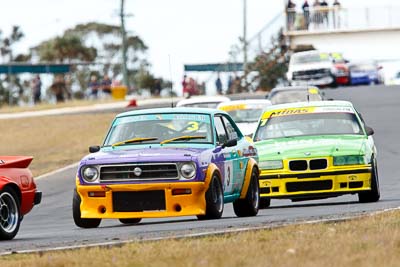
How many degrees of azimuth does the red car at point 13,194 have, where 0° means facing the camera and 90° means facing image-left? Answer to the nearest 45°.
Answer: approximately 45°

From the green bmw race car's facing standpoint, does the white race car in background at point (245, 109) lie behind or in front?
behind

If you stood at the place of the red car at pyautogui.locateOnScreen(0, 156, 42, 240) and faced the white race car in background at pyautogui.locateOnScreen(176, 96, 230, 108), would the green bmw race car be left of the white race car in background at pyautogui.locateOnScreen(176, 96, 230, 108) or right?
right

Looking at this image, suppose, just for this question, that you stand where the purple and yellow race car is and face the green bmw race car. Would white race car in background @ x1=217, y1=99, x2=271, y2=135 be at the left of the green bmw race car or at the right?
left

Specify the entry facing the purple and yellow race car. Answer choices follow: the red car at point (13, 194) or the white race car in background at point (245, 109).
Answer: the white race car in background

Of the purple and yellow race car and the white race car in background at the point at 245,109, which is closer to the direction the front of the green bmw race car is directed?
the purple and yellow race car

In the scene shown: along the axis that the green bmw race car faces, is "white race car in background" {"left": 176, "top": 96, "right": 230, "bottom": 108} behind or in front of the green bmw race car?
behind

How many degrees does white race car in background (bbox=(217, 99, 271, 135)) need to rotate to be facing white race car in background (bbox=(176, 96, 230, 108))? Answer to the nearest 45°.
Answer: approximately 135° to its right

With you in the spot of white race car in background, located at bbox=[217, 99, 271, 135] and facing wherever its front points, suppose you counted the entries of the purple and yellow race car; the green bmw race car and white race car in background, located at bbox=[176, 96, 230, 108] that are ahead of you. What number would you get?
2

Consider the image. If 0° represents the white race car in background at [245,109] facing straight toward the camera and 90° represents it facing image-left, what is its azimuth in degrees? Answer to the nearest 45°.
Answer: approximately 0°
